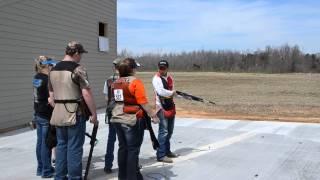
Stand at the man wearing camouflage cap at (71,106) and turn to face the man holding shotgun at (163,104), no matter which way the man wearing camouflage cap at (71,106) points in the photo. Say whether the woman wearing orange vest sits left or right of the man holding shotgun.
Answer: right

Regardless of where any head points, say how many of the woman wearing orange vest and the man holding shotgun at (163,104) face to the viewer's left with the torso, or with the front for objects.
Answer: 0

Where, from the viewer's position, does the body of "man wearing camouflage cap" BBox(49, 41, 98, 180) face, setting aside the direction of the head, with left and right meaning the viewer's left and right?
facing away from the viewer and to the right of the viewer

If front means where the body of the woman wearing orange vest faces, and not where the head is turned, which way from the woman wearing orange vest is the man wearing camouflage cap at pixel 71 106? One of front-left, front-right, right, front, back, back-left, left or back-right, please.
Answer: back-left

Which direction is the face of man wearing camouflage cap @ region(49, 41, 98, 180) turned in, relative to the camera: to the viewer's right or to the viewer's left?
to the viewer's right

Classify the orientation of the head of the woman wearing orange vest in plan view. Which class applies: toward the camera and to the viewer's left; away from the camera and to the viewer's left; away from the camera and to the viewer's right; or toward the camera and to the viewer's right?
away from the camera and to the viewer's right

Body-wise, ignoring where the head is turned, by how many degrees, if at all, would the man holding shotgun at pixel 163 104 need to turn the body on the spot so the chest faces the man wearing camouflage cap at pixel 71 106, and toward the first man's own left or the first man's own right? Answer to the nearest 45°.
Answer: approximately 90° to the first man's own right

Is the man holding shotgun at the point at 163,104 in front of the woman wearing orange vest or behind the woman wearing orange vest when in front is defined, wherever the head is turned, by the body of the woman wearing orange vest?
in front

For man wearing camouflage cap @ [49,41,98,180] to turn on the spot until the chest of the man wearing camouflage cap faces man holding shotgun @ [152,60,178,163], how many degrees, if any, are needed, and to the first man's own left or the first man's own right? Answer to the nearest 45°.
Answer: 0° — they already face them

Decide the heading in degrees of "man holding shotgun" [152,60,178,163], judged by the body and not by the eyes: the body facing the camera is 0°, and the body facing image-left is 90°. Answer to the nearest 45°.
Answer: approximately 315°

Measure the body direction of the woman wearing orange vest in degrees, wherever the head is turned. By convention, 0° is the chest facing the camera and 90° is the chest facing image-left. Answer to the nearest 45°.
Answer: approximately 225°

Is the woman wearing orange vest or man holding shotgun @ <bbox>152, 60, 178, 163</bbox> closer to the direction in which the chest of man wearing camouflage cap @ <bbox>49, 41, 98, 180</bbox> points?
the man holding shotgun
